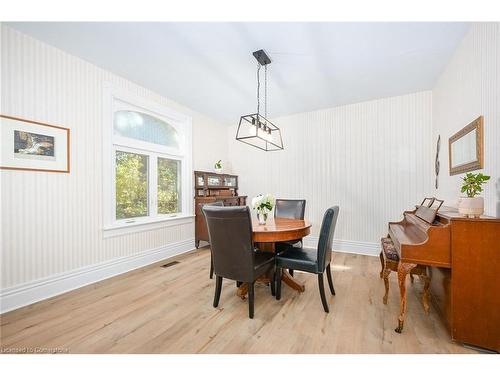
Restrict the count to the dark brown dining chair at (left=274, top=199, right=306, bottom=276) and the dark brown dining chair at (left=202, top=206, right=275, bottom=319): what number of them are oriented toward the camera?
1

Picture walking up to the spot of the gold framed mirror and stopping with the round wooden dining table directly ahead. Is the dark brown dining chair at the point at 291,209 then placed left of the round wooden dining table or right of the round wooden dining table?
right

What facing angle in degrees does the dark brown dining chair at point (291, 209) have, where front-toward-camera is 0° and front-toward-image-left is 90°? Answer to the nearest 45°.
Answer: approximately 0°

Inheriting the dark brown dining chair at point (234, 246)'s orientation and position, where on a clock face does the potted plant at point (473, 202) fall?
The potted plant is roughly at 2 o'clock from the dark brown dining chair.

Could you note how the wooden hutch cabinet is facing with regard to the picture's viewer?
facing the viewer and to the right of the viewer

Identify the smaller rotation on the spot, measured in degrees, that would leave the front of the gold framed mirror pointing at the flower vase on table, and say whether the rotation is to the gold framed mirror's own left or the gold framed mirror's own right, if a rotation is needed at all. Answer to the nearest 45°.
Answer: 0° — it already faces it

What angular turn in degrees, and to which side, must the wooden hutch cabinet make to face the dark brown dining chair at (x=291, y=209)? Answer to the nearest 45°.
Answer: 0° — it already faces it

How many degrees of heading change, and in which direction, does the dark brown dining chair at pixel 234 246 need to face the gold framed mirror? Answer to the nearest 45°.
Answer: approximately 45° to its right

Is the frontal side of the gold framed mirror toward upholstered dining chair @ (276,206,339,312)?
yes

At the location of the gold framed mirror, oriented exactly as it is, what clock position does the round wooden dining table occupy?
The round wooden dining table is roughly at 12 o'clock from the gold framed mirror.

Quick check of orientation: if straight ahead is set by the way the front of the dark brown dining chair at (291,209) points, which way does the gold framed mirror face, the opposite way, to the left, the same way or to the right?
to the right

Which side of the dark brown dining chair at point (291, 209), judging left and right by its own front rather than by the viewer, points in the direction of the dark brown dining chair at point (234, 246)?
front

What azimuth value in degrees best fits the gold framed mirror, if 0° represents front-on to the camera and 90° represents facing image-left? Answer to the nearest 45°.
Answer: approximately 45°
